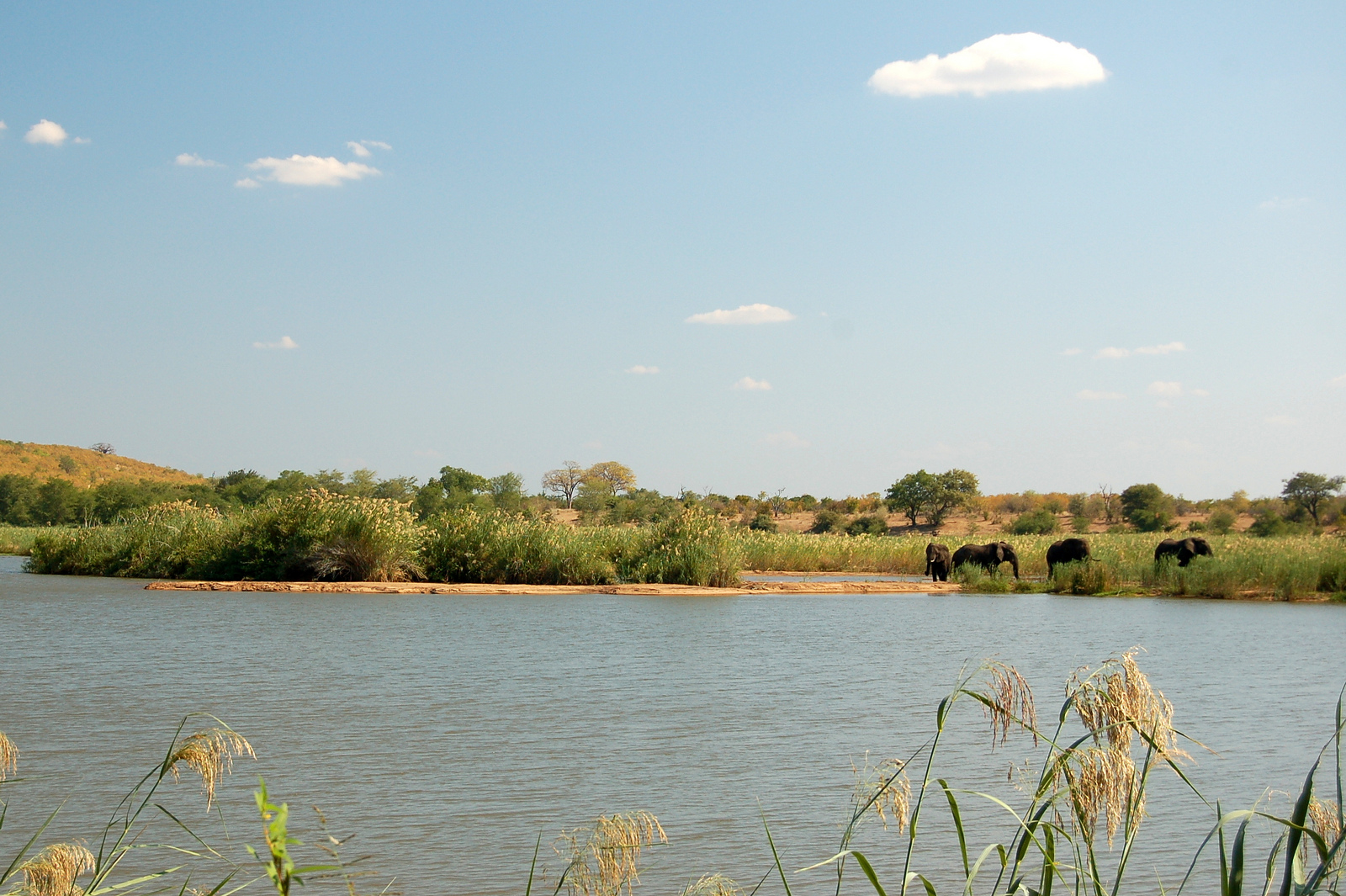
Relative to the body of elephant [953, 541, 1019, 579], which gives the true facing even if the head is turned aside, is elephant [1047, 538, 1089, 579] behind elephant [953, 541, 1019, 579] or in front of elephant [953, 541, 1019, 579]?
in front

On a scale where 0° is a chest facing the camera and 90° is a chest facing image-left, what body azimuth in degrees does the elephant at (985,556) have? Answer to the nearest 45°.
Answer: approximately 270°
